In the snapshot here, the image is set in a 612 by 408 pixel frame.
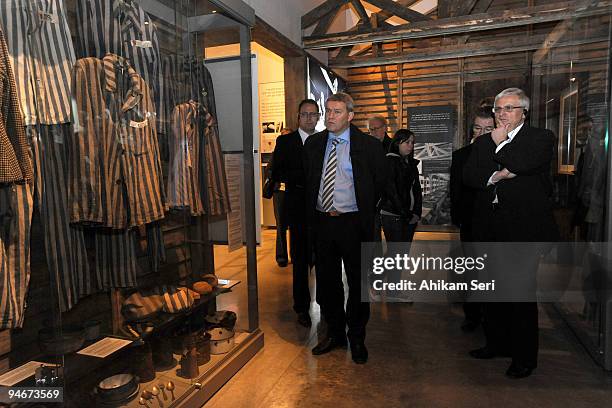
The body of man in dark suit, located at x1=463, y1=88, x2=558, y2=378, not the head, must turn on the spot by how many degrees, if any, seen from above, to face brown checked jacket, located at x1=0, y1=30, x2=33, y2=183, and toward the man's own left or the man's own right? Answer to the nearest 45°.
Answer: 0° — they already face it

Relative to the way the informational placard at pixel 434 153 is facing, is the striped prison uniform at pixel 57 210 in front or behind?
in front

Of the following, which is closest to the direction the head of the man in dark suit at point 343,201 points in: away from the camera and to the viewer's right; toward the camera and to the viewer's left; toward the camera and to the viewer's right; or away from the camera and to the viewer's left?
toward the camera and to the viewer's left

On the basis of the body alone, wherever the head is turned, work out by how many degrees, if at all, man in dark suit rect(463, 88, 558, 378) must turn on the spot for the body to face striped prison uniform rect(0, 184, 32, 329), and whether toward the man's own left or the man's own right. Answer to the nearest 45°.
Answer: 0° — they already face it

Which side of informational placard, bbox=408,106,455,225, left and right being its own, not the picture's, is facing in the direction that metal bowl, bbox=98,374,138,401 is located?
front

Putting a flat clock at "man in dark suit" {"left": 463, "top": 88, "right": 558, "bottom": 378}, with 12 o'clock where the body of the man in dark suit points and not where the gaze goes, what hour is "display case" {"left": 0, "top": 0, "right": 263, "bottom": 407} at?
The display case is roughly at 12 o'clock from the man in dark suit.

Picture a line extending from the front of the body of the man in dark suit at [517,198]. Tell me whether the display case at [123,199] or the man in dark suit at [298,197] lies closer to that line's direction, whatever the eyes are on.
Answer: the display case

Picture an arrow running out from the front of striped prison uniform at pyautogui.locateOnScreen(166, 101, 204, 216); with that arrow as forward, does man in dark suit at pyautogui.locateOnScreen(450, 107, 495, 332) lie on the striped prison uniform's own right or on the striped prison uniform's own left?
on the striped prison uniform's own left

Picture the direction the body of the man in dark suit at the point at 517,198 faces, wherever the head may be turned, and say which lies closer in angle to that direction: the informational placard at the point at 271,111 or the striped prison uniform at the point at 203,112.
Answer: the striped prison uniform
